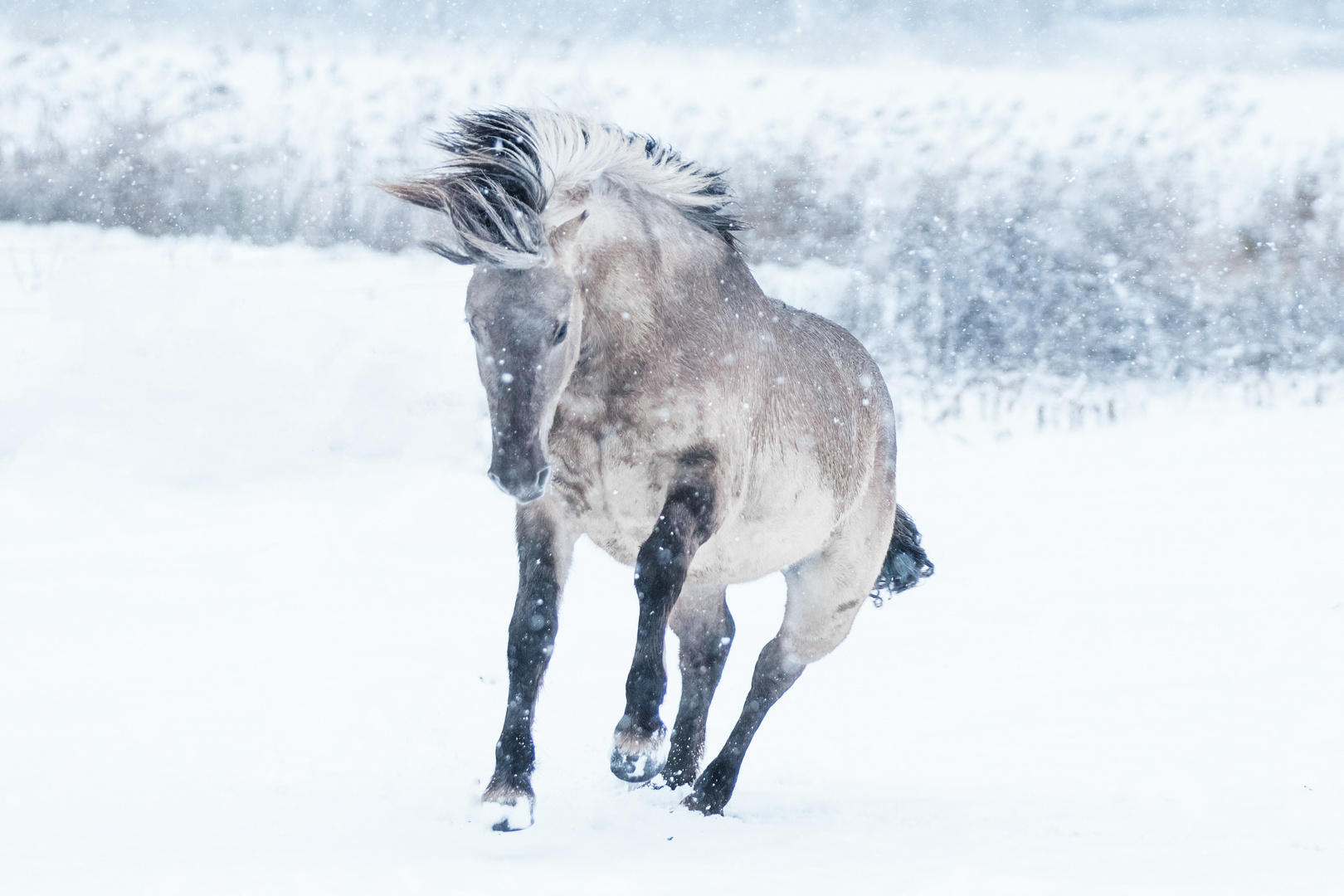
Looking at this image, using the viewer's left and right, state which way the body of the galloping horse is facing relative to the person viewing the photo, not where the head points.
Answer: facing the viewer and to the left of the viewer
